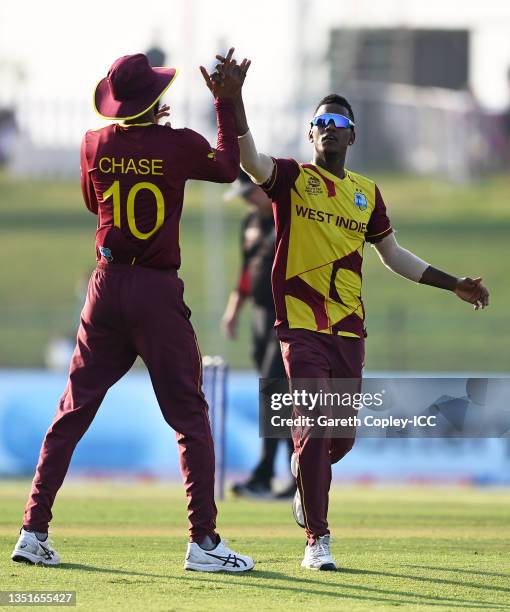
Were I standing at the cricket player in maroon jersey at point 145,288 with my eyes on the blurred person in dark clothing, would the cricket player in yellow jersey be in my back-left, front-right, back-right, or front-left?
front-right

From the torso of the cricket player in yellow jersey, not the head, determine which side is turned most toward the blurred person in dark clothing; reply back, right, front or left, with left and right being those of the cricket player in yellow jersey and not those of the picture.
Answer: back

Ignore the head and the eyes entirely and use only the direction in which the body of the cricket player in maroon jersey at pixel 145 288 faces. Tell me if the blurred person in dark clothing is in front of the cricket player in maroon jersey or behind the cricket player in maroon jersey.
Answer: in front

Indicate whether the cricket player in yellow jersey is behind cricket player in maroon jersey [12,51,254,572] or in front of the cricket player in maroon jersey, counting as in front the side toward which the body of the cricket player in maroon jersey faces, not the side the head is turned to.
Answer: in front

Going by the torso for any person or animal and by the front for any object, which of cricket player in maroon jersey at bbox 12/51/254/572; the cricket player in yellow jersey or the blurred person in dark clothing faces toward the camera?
the cricket player in yellow jersey

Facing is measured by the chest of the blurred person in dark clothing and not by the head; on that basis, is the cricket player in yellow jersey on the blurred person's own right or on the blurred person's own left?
on the blurred person's own left

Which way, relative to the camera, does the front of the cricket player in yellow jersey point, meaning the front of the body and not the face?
toward the camera

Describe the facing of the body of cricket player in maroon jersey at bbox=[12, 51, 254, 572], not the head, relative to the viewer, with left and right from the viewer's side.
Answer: facing away from the viewer and to the right of the viewer

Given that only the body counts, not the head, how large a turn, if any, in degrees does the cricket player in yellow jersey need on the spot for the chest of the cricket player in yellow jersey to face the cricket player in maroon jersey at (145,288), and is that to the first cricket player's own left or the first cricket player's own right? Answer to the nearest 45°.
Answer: approximately 45° to the first cricket player's own right
